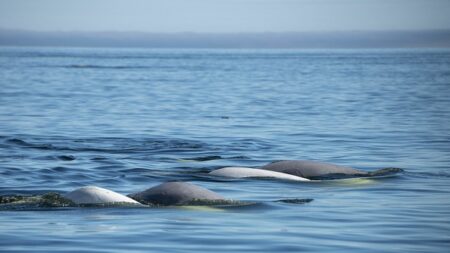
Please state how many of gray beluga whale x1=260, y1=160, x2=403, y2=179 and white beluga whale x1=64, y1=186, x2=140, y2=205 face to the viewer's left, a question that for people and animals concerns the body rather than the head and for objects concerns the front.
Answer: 2

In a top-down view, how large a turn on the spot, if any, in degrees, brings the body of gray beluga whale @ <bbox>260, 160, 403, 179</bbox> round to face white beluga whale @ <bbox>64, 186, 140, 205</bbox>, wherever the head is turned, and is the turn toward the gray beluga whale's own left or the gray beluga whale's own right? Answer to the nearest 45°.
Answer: approximately 45° to the gray beluga whale's own left

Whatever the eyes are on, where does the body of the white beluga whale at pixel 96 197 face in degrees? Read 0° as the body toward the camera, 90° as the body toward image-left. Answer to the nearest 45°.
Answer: approximately 90°

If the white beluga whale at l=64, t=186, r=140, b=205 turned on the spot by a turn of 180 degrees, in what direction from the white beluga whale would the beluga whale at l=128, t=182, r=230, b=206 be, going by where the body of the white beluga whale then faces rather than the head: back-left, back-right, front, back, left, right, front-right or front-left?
front

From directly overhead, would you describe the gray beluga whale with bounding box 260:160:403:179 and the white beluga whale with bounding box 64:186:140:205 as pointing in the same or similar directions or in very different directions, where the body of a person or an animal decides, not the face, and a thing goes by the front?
same or similar directions

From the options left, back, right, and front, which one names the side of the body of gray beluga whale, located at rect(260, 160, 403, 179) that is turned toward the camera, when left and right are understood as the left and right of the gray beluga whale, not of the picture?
left
